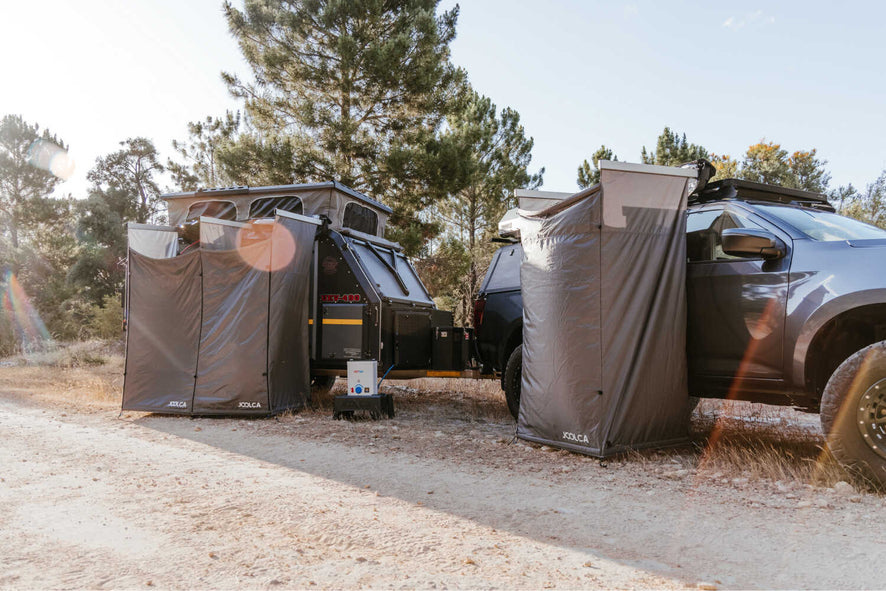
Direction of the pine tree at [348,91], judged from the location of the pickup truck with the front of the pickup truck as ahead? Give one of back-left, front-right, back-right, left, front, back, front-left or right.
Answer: back

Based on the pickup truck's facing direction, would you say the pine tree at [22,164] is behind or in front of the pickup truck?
behind

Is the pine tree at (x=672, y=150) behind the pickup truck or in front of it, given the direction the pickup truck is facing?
behind

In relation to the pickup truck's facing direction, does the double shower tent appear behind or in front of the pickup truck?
behind

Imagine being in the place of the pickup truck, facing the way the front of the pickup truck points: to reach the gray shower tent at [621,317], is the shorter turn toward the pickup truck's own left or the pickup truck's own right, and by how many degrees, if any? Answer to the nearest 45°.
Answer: approximately 135° to the pickup truck's own right

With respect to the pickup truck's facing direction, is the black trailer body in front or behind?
behind

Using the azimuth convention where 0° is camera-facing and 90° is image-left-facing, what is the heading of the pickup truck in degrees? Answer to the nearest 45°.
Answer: approximately 315°

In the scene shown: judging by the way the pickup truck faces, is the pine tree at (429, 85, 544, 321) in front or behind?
behind

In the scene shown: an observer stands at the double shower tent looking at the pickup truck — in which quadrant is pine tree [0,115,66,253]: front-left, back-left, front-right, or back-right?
back-left
